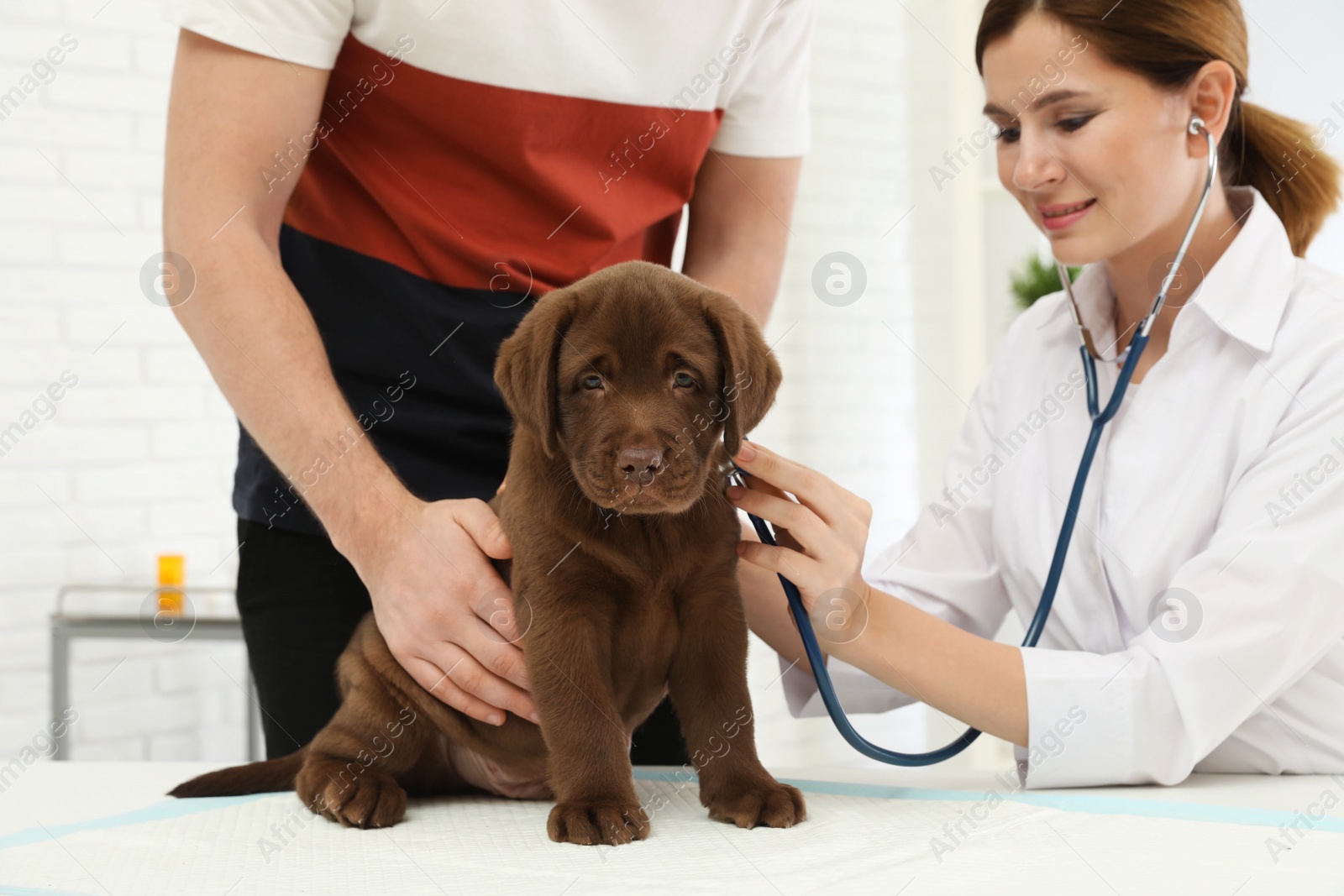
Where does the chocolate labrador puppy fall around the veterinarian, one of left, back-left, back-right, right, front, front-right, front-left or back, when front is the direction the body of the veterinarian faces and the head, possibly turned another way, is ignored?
front

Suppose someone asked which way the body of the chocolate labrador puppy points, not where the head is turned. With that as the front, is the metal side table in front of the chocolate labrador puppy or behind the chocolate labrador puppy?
behind

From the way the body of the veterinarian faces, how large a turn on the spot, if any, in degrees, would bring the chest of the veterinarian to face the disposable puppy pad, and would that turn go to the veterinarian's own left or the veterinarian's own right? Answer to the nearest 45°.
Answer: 0° — they already face it

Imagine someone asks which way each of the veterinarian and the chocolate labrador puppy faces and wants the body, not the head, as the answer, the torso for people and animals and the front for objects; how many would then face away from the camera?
0

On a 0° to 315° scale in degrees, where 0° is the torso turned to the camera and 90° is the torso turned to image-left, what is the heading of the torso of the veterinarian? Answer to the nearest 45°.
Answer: approximately 45°

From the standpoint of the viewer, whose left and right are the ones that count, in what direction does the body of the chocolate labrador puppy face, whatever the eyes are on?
facing the viewer and to the right of the viewer

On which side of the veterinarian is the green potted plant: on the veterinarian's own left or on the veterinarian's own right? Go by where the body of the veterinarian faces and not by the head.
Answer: on the veterinarian's own right

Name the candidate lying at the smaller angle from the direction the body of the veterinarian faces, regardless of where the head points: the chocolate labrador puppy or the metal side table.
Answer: the chocolate labrador puppy

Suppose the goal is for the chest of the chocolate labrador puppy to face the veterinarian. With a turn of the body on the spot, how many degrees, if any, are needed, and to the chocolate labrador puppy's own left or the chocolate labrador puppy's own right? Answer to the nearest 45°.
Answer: approximately 45° to the chocolate labrador puppy's own left

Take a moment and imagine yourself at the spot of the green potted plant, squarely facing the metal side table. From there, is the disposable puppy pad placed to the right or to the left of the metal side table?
left

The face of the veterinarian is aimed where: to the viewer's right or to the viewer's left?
to the viewer's left
